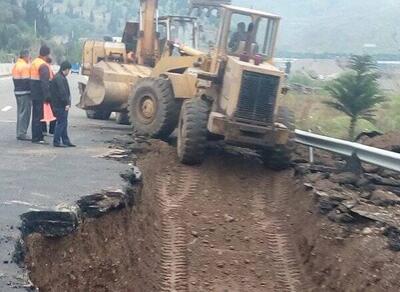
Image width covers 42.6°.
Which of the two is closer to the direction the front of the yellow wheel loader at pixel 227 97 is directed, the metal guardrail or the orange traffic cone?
the orange traffic cone

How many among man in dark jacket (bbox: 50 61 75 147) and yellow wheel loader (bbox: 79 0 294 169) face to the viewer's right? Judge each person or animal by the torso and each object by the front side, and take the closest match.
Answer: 1

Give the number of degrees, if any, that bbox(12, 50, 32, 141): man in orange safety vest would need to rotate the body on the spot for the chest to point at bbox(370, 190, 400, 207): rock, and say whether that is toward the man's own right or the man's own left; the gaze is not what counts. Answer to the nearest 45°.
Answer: approximately 45° to the man's own right

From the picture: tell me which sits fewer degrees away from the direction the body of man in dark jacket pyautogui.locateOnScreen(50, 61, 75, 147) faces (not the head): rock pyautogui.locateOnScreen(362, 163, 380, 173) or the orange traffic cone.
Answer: the rock

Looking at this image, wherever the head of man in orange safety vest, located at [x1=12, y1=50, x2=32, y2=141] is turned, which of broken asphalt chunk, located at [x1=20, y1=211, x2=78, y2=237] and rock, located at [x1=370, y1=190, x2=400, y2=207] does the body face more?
the rock

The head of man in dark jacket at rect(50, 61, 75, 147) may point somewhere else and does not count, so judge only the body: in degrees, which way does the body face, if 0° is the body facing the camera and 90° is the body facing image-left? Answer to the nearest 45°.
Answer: approximately 270°

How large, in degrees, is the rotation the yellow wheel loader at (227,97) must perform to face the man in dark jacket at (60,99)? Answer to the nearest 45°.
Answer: approximately 45° to its left

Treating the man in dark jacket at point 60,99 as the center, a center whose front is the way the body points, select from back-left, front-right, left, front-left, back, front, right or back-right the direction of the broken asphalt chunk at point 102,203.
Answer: right

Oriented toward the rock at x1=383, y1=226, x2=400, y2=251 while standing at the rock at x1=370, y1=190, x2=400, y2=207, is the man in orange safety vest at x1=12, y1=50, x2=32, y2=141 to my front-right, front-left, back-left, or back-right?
back-right

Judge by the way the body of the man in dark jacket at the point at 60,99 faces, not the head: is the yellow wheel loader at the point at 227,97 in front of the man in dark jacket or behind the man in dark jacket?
in front
